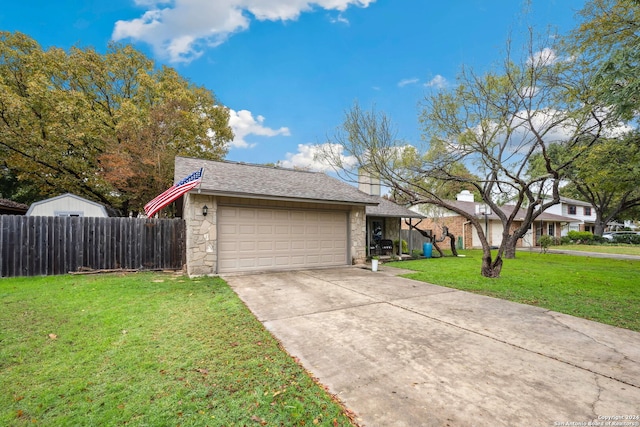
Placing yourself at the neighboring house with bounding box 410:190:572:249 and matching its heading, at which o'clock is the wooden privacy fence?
The wooden privacy fence is roughly at 2 o'clock from the neighboring house.

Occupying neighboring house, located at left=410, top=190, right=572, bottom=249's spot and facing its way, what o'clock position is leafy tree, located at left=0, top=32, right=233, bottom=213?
The leafy tree is roughly at 3 o'clock from the neighboring house.

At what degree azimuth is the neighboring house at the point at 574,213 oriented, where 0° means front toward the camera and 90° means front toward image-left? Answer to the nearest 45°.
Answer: approximately 315°

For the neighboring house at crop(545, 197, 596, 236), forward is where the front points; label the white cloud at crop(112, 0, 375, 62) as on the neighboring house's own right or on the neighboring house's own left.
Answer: on the neighboring house's own right

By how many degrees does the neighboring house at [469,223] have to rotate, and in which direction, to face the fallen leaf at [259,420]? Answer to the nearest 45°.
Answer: approximately 45° to its right

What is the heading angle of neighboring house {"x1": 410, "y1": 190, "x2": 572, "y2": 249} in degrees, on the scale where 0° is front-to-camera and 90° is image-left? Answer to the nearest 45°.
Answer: approximately 315°
